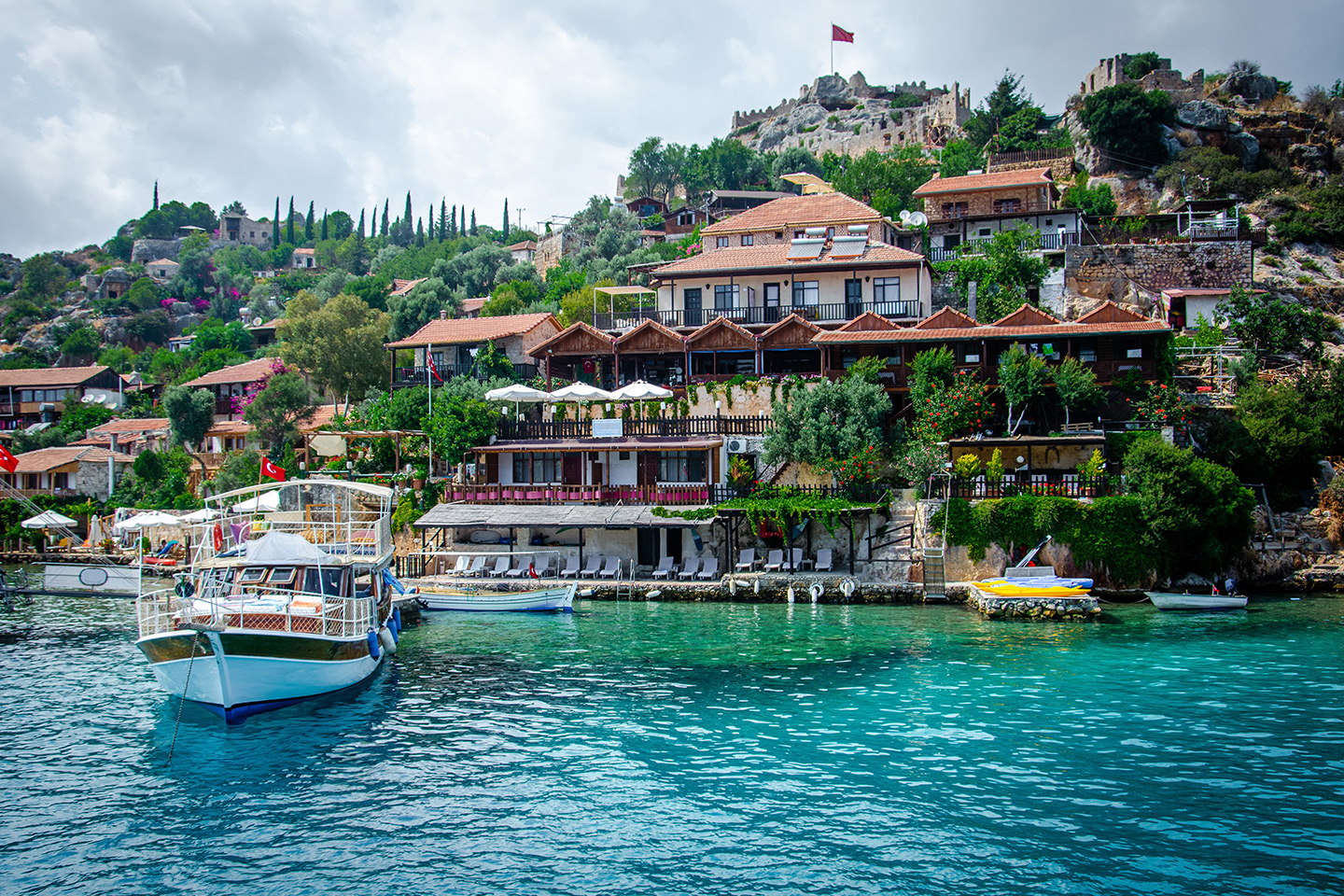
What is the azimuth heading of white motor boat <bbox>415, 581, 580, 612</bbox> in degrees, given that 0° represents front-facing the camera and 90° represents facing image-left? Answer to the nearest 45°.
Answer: approximately 270°

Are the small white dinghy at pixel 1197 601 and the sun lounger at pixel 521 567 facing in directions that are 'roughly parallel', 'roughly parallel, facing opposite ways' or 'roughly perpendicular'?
roughly perpendicular

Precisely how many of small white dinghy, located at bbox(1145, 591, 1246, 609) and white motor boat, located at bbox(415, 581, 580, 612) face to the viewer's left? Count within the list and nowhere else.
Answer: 1

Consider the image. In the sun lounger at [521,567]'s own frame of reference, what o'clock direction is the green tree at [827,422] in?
The green tree is roughly at 8 o'clock from the sun lounger.

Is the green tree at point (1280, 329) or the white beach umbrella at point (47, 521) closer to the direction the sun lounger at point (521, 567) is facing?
the white beach umbrella

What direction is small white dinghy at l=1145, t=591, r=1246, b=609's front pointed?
to the viewer's left

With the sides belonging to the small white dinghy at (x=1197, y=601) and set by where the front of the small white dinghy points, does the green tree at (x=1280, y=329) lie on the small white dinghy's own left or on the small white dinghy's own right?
on the small white dinghy's own right
